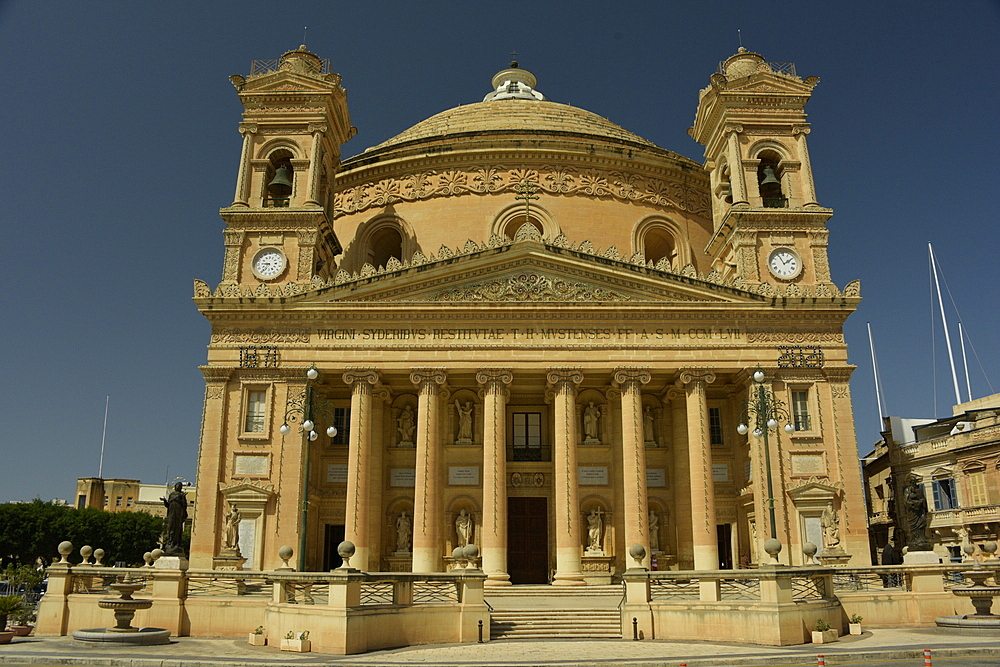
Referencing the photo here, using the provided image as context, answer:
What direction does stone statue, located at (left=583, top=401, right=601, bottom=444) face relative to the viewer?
toward the camera

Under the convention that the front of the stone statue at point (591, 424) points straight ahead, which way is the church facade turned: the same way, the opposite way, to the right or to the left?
the same way

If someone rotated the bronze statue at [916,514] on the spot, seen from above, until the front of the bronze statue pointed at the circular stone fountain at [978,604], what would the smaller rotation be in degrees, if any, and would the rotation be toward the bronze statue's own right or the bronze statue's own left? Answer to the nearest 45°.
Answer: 0° — it already faces it

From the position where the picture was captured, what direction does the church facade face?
facing the viewer

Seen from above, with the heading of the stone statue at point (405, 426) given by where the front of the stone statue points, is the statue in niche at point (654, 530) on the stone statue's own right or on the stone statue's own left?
on the stone statue's own left

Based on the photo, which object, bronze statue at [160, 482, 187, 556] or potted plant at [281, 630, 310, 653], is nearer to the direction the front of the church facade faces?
the potted plant

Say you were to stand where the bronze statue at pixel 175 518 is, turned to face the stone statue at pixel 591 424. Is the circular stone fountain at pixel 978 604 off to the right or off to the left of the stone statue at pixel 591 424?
right

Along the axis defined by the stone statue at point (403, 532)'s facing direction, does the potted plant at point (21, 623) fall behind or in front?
in front

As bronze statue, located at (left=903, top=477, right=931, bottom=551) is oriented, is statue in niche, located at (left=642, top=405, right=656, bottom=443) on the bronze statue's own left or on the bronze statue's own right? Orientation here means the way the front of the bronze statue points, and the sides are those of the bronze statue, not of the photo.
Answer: on the bronze statue's own right

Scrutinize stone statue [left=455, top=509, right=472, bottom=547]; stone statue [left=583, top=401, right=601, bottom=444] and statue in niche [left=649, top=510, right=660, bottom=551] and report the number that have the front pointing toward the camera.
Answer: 3

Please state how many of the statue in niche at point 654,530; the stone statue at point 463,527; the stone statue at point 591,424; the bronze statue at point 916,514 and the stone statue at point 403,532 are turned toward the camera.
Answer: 5

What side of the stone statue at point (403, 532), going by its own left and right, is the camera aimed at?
front

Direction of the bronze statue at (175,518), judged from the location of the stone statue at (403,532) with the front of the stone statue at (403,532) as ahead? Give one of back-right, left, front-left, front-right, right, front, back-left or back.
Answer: front-right

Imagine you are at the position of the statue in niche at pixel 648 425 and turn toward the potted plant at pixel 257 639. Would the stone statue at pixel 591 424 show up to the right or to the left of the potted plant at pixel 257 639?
right

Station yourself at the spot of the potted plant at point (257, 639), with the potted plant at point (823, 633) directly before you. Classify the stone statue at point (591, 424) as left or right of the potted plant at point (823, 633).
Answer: left

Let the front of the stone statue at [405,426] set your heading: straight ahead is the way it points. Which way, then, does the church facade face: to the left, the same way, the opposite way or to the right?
the same way
